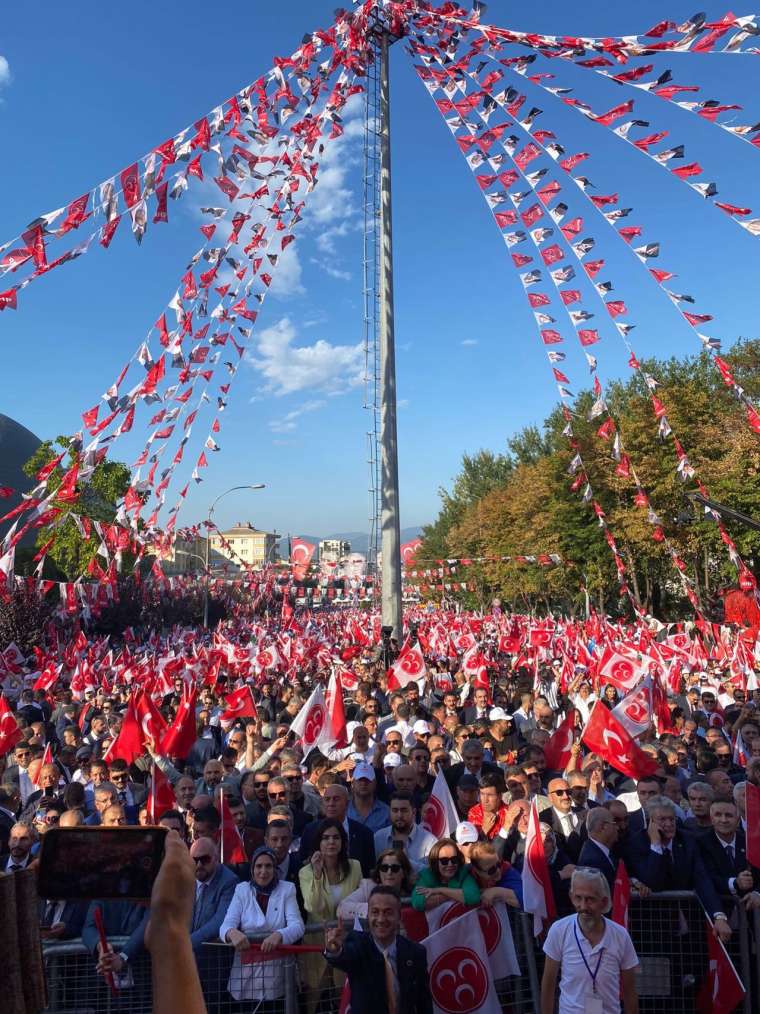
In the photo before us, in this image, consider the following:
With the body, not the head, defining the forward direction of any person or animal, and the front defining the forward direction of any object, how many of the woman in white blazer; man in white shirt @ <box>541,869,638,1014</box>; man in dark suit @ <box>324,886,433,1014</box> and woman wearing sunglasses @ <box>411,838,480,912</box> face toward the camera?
4

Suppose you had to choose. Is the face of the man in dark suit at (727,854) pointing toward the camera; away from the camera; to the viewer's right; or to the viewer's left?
toward the camera

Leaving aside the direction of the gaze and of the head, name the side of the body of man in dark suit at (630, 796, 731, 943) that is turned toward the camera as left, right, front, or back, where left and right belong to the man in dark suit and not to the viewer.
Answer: front

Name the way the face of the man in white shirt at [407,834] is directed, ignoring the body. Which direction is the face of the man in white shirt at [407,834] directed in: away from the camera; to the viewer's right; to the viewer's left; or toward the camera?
toward the camera

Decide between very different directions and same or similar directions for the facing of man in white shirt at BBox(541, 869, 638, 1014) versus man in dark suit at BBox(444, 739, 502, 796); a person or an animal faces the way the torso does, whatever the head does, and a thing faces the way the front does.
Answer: same or similar directions

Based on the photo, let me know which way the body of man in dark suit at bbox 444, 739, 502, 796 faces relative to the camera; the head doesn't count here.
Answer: toward the camera

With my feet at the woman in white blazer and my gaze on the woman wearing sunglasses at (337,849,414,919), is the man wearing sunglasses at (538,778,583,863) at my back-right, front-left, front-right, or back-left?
front-left

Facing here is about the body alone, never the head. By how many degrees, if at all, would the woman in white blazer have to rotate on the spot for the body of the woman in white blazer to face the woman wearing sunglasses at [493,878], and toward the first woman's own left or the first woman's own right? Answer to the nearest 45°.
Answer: approximately 90° to the first woman's own left

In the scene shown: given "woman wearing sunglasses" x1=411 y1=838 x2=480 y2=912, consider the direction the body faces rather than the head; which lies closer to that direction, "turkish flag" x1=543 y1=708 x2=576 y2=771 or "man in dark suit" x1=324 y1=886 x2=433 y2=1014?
the man in dark suit

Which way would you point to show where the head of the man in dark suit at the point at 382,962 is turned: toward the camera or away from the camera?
toward the camera

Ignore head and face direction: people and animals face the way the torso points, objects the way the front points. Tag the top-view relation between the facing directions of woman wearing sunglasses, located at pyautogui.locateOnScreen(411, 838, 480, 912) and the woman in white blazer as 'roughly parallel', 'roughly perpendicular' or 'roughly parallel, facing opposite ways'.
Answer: roughly parallel
